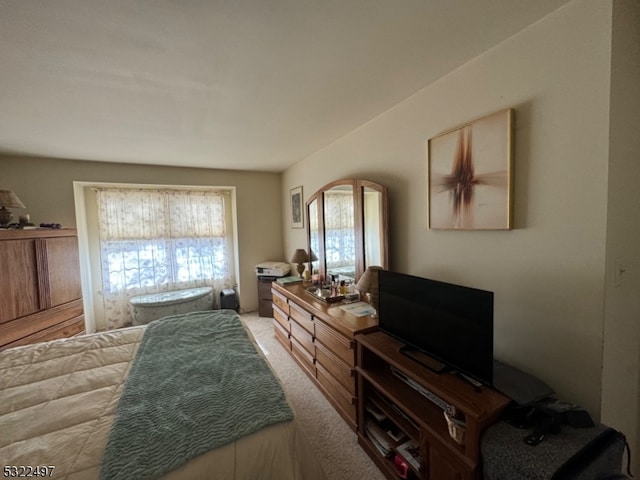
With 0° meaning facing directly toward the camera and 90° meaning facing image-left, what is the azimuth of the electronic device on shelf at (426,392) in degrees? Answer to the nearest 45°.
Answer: approximately 45°

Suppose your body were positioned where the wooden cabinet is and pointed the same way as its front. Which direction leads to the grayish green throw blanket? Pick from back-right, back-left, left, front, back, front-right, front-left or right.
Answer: front-right

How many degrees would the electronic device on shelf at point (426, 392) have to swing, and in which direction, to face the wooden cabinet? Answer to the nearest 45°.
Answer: approximately 45° to its right

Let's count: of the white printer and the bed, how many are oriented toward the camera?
1

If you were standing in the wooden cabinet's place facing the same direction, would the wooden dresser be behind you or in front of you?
in front

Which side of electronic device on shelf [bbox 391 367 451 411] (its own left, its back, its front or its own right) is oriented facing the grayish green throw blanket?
front

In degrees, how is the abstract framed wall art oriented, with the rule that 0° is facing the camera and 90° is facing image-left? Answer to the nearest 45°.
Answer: approximately 45°

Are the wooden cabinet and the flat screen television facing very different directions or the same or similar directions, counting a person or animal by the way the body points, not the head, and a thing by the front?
very different directions

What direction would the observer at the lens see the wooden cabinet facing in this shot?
facing the viewer and to the right of the viewer

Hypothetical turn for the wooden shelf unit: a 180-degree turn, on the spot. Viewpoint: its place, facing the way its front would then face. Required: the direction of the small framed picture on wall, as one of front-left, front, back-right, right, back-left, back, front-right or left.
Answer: left

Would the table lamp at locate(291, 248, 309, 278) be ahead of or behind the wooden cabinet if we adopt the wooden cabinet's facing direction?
ahead

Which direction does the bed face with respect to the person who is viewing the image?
facing to the right of the viewer
